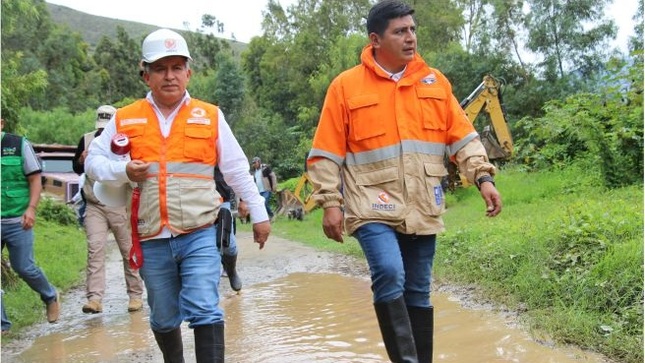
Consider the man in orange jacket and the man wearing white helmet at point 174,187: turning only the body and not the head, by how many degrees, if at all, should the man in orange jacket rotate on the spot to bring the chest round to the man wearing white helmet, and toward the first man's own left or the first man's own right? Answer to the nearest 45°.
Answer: approximately 90° to the first man's own right

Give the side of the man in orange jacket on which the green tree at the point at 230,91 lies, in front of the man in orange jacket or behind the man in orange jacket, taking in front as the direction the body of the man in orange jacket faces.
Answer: behind

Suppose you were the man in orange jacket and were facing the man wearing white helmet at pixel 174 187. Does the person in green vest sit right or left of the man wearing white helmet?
right

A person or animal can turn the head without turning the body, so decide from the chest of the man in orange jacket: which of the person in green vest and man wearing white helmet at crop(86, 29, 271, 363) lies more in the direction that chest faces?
the man wearing white helmet

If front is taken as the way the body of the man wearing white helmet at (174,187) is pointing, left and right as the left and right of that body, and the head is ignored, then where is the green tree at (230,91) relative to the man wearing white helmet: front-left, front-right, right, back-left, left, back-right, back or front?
back

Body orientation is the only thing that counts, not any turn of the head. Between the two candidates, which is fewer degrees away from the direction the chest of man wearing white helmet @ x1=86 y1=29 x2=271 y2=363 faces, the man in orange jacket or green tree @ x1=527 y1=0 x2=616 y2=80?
the man in orange jacket
